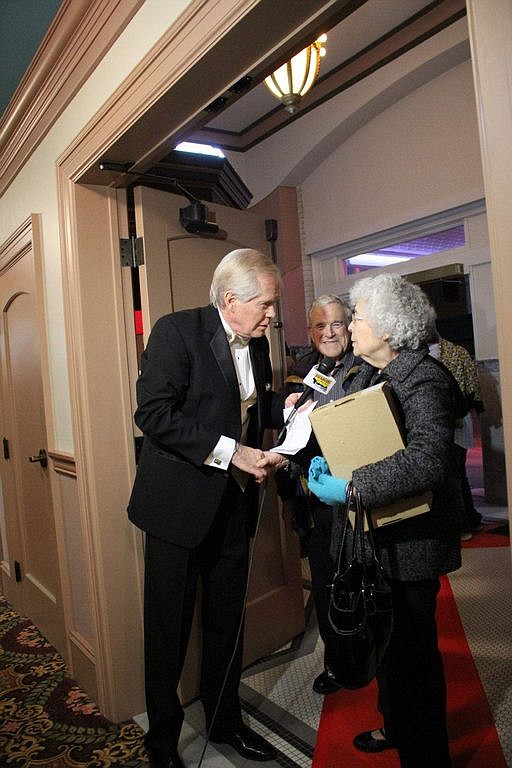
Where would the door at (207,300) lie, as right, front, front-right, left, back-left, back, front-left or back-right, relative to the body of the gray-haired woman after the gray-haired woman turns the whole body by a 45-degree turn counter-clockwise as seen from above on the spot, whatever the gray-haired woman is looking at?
right

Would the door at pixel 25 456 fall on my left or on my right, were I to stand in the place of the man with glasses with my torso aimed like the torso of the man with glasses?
on my right

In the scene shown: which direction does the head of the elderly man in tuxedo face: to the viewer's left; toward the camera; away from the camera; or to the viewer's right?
to the viewer's right

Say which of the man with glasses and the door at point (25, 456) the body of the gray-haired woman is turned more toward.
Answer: the door

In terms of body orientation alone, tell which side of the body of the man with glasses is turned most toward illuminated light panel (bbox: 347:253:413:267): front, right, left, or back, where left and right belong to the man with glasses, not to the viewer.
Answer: back

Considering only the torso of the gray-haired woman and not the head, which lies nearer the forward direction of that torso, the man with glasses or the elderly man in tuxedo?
the elderly man in tuxedo

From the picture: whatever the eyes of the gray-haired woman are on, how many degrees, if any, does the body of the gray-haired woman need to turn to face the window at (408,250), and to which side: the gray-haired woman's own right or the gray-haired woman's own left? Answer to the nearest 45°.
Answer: approximately 90° to the gray-haired woman's own right

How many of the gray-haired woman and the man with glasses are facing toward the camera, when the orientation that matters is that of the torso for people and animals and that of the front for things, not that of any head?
1

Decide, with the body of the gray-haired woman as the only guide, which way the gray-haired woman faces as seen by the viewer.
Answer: to the viewer's left

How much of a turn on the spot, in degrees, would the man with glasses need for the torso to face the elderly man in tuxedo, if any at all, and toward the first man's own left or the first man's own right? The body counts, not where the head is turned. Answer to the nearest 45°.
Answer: approximately 45° to the first man's own right

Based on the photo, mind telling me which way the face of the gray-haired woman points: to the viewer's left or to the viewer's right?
to the viewer's left

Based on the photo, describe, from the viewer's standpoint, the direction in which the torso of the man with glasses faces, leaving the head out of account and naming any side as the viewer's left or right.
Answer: facing the viewer

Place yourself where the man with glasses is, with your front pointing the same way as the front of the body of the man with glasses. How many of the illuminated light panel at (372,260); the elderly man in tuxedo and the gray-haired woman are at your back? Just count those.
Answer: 1

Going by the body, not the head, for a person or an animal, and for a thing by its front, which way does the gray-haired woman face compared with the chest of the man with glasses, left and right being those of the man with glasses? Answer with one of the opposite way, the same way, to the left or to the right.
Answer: to the right
